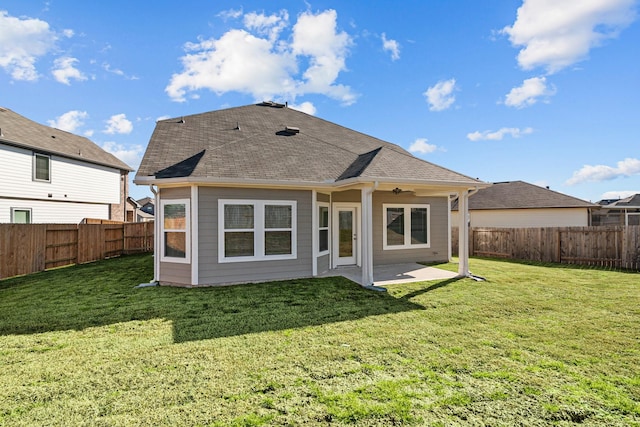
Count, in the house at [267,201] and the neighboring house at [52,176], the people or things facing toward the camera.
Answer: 0

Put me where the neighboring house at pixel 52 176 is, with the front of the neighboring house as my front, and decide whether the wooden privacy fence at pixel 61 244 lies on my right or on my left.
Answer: on my right

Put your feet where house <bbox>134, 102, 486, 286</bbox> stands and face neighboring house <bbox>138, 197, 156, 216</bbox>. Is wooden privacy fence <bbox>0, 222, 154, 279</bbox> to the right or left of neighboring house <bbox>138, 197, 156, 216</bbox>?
left

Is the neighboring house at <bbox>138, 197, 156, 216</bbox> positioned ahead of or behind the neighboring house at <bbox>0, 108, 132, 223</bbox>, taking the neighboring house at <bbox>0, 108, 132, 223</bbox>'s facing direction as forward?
ahead

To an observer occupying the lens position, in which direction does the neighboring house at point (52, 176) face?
facing away from the viewer and to the right of the viewer

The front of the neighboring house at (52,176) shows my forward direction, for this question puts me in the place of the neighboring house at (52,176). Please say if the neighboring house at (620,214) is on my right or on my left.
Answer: on my right

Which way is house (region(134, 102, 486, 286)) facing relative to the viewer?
away from the camera
